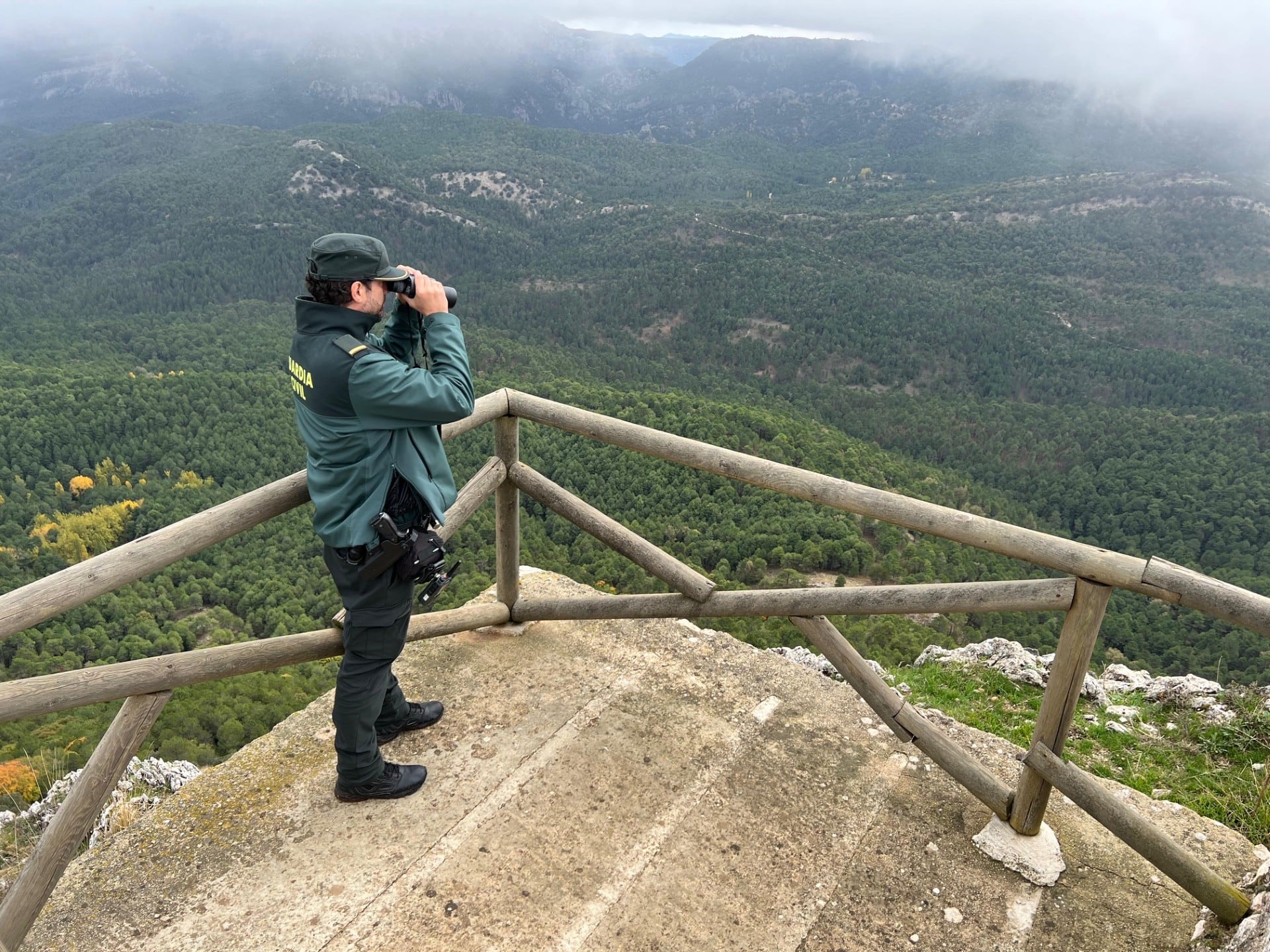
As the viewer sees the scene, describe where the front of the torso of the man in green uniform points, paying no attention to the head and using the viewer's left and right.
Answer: facing to the right of the viewer

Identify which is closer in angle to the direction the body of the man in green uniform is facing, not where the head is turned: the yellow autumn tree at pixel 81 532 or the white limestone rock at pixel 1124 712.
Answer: the white limestone rock

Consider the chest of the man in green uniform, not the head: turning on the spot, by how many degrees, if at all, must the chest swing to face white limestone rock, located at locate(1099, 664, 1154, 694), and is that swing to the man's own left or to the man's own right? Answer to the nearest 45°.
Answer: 0° — they already face it

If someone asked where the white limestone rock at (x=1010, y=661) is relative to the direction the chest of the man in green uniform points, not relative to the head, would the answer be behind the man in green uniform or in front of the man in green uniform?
in front

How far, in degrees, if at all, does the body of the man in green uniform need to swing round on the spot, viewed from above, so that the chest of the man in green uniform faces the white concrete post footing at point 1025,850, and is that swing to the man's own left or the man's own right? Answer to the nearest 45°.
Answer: approximately 45° to the man's own right

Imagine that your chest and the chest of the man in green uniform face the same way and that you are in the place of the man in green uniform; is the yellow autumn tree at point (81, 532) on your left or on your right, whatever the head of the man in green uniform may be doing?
on your left

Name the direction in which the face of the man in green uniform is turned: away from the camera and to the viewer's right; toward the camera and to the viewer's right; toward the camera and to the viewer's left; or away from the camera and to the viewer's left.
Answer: away from the camera and to the viewer's right

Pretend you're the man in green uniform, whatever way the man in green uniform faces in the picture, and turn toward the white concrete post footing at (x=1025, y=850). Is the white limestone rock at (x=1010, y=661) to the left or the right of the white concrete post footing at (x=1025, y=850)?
left

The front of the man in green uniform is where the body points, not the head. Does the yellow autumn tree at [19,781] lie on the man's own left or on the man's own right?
on the man's own left

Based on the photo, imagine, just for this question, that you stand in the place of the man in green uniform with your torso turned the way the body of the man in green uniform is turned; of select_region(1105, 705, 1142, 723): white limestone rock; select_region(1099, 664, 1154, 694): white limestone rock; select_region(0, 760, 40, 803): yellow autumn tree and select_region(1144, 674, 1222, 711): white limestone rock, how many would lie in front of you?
3

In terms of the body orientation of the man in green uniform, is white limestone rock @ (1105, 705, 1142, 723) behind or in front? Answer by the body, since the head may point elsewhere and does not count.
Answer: in front
